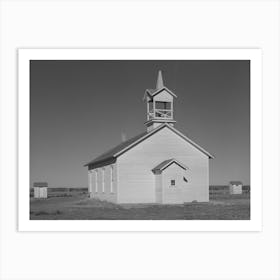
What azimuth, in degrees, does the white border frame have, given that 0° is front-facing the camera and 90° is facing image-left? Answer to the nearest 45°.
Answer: approximately 0°
